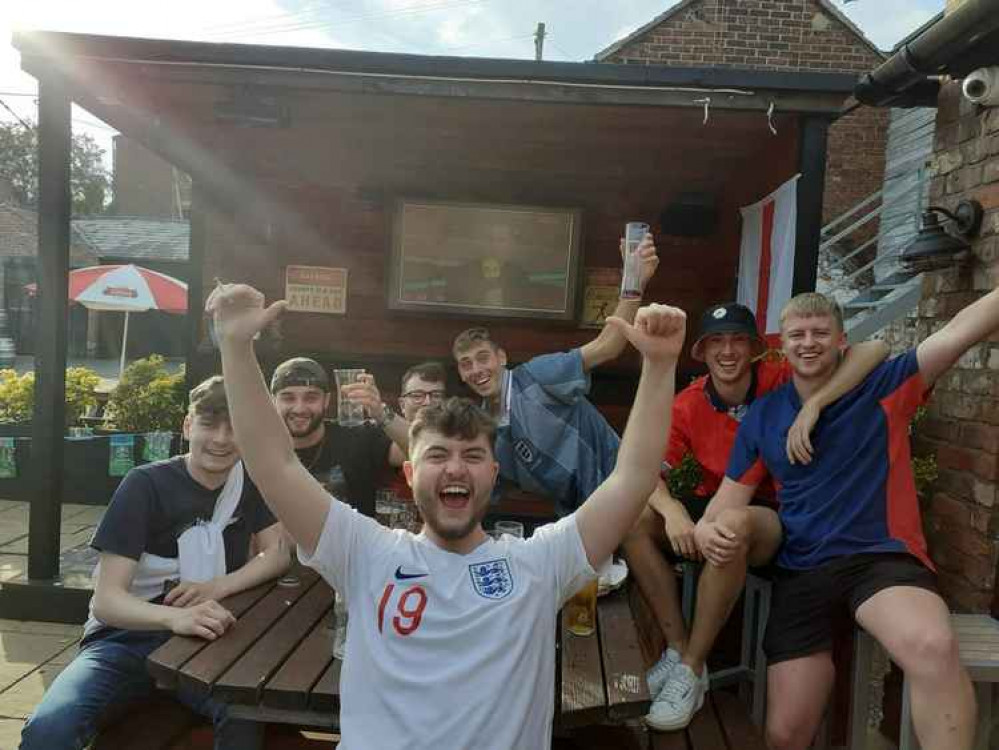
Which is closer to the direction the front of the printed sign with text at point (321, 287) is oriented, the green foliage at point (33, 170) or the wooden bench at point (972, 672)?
the wooden bench

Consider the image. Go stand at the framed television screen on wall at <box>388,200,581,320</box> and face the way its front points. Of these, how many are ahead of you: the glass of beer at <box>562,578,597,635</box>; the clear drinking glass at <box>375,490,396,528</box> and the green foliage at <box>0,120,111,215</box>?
2

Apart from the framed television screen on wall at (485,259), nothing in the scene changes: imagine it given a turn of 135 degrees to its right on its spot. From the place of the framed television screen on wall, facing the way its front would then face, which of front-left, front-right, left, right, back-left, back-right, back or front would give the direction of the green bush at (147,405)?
front-left

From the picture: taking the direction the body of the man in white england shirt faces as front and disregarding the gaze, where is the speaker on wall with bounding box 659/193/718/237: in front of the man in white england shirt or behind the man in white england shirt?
behind

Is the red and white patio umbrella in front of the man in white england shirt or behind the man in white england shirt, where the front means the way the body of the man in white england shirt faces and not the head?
behind

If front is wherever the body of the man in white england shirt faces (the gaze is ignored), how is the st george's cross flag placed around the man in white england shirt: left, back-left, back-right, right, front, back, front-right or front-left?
back-left

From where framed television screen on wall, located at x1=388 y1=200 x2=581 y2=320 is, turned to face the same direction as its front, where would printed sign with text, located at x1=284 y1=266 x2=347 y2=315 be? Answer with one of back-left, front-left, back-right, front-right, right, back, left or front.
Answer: right

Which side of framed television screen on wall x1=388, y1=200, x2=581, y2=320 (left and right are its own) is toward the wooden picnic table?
front

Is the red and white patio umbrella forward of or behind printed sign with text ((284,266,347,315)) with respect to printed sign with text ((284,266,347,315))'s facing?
behind
